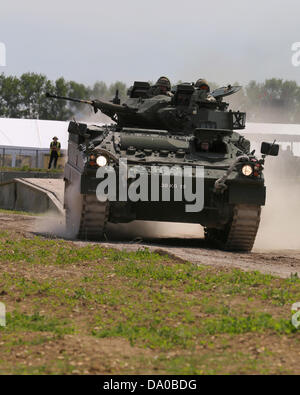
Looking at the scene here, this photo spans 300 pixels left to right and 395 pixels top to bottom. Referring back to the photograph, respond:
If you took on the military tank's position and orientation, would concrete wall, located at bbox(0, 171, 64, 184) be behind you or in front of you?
behind

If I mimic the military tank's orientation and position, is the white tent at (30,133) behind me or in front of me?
behind

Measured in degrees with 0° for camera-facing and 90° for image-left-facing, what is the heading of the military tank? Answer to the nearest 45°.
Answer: approximately 0°

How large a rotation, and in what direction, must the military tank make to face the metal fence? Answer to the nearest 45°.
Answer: approximately 180°

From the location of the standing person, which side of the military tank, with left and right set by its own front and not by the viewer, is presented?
back

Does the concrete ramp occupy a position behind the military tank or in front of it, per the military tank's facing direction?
behind
